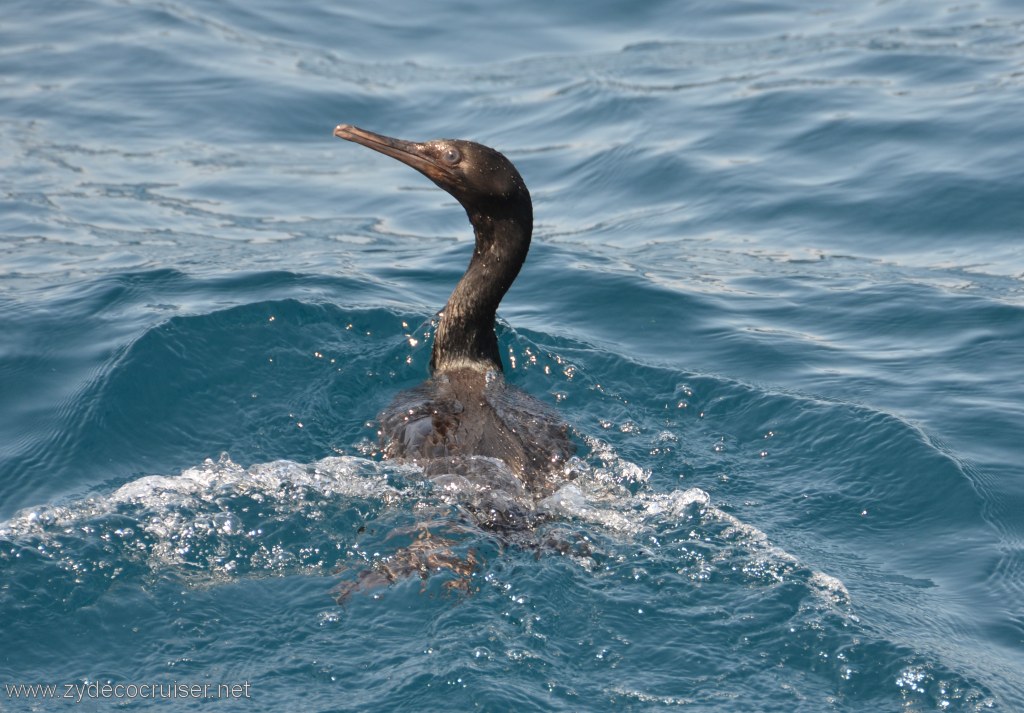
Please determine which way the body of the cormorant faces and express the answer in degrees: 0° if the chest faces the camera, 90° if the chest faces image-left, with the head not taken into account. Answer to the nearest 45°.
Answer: approximately 135°
